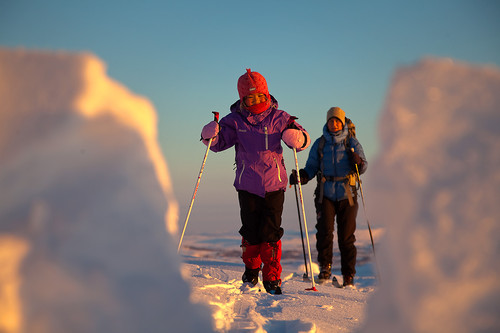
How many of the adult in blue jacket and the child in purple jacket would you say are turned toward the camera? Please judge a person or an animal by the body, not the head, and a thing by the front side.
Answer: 2

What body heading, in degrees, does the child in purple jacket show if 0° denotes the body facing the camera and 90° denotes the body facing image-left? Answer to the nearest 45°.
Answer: approximately 0°

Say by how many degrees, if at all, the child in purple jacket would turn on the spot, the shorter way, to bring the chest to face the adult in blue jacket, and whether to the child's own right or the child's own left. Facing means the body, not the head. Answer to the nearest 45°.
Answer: approximately 135° to the child's own left
